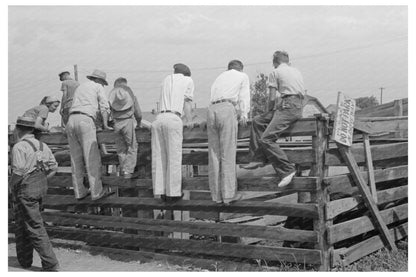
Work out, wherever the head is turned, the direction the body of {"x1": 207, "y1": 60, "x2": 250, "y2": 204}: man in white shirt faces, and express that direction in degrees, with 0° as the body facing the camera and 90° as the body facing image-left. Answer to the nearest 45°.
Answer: approximately 225°

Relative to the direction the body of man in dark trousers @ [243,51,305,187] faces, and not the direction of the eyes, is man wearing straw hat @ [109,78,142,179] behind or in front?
in front

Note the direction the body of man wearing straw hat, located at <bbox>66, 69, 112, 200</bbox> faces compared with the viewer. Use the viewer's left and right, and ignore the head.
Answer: facing away from the viewer and to the right of the viewer

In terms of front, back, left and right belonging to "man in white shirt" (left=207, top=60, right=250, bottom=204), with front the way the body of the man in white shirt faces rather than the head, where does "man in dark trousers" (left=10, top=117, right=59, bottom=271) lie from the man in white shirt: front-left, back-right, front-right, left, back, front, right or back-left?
back-left

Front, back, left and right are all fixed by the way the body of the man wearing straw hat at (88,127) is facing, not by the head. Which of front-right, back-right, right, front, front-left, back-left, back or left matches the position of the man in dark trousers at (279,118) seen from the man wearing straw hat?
right

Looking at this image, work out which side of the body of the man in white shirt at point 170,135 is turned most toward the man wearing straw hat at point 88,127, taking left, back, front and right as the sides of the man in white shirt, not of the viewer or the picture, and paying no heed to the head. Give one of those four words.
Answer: left

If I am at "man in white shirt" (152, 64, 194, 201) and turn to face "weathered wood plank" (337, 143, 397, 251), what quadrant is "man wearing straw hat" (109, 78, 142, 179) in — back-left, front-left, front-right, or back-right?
back-left

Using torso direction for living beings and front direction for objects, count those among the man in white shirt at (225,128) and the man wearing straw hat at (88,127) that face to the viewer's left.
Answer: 0

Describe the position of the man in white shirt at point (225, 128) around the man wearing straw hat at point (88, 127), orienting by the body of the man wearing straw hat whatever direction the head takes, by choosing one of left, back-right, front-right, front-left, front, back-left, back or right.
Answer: right

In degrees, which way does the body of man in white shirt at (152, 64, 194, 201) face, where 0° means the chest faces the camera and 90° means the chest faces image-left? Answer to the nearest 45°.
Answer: approximately 225°

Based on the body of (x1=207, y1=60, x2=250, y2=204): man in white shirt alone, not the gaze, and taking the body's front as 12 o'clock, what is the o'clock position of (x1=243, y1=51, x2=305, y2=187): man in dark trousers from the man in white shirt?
The man in dark trousers is roughly at 2 o'clock from the man in white shirt.

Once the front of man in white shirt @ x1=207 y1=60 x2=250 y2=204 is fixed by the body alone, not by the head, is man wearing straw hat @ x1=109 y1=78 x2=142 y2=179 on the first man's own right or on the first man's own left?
on the first man's own left

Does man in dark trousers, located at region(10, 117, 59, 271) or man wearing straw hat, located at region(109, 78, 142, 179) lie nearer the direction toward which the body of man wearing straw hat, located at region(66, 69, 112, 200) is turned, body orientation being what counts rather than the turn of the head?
the man wearing straw hat
